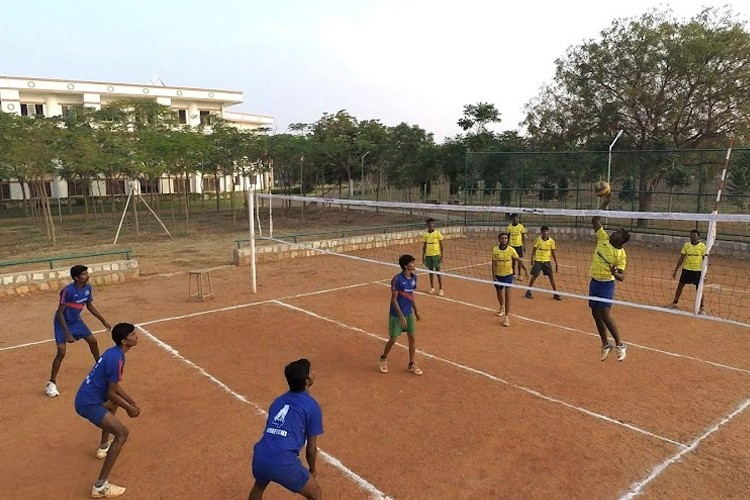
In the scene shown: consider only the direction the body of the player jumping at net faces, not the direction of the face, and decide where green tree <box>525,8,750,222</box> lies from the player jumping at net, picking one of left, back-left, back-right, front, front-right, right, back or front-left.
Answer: back-right

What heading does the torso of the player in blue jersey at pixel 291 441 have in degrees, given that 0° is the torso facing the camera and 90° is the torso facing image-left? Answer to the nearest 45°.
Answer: approximately 225°

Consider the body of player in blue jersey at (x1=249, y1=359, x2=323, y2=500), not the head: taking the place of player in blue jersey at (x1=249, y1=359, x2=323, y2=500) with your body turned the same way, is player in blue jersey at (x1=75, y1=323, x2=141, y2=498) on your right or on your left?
on your left

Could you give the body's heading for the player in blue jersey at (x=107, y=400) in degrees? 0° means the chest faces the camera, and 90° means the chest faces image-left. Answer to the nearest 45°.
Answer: approximately 270°

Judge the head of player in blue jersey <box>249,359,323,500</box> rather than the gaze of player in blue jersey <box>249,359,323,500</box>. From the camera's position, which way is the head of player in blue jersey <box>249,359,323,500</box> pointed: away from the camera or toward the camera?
away from the camera

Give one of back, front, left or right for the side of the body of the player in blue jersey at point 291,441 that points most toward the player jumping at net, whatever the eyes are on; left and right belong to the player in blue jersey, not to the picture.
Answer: front

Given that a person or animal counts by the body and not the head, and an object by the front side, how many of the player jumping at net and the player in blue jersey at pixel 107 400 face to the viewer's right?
1

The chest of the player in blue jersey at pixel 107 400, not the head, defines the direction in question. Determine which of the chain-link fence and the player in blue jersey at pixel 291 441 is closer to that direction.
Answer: the chain-link fence

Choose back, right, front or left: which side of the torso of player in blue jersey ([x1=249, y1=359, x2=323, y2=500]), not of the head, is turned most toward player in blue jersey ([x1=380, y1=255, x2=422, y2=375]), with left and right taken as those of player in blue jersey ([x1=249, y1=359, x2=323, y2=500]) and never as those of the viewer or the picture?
front

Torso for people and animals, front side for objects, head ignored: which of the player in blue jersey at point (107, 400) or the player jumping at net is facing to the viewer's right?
the player in blue jersey

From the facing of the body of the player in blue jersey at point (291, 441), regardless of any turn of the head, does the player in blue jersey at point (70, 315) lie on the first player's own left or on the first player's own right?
on the first player's own left

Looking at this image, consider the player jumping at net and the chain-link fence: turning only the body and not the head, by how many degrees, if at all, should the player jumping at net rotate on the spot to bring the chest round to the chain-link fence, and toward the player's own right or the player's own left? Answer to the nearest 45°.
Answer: approximately 135° to the player's own right

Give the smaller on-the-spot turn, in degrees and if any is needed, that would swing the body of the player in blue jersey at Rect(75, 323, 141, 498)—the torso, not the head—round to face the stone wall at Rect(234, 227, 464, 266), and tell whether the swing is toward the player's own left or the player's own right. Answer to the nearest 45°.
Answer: approximately 45° to the player's own left

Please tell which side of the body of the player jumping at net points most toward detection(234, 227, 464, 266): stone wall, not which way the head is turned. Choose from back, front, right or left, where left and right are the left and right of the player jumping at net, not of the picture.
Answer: right

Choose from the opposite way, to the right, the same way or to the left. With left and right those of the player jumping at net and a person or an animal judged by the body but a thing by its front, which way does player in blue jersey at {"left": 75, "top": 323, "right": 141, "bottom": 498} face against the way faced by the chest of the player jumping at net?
the opposite way

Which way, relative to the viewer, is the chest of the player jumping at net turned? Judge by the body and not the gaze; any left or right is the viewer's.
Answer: facing the viewer and to the left of the viewer
